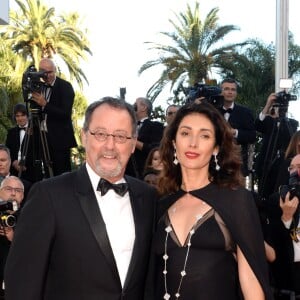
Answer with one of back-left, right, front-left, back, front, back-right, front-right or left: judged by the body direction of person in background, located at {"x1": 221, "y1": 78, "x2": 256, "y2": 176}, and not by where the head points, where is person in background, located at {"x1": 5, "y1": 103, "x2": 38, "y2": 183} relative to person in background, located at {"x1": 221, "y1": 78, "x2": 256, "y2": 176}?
front-right

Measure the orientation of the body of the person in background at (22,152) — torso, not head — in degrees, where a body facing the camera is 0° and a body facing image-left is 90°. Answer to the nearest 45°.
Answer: approximately 0°

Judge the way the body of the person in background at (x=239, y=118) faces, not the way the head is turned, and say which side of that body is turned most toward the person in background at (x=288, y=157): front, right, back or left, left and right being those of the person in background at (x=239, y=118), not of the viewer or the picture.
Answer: left

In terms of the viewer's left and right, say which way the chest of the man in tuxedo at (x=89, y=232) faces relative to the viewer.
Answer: facing the viewer and to the right of the viewer

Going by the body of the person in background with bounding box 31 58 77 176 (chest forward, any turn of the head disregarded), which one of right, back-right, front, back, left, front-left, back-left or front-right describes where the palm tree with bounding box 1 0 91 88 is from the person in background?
back-right

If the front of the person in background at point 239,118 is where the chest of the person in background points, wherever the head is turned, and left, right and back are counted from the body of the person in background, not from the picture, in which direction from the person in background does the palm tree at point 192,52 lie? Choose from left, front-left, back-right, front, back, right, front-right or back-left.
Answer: back-right
